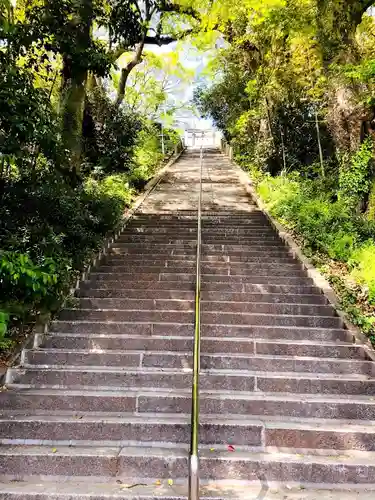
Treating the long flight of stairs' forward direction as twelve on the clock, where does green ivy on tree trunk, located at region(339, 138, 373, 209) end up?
The green ivy on tree trunk is roughly at 7 o'clock from the long flight of stairs.

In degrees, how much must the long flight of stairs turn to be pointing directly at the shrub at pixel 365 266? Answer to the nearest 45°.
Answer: approximately 135° to its left

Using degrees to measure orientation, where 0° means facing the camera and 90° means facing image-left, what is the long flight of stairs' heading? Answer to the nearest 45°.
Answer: approximately 0°

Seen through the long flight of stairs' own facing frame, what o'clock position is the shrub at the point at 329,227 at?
The shrub is roughly at 7 o'clock from the long flight of stairs.
